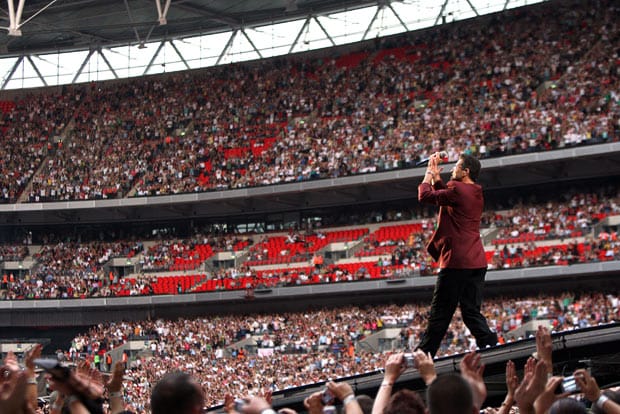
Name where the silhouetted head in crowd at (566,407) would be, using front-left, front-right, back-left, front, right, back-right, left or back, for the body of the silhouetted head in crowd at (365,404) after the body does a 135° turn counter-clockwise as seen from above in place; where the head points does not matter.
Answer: left

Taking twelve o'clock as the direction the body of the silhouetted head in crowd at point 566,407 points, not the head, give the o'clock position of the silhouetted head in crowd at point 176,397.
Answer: the silhouetted head in crowd at point 176,397 is roughly at 8 o'clock from the silhouetted head in crowd at point 566,407.

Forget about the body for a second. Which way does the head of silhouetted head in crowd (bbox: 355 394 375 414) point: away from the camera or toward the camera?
away from the camera

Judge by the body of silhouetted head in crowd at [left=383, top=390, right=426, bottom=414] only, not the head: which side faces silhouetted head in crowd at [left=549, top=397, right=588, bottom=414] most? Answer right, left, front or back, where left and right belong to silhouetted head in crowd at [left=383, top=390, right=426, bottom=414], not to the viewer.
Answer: right

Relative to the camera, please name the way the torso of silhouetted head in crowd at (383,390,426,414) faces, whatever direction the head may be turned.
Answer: away from the camera

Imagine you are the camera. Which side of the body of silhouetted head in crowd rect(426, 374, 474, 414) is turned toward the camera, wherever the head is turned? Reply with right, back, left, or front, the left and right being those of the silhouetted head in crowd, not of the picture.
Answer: back

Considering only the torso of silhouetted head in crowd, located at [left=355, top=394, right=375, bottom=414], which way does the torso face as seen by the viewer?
away from the camera

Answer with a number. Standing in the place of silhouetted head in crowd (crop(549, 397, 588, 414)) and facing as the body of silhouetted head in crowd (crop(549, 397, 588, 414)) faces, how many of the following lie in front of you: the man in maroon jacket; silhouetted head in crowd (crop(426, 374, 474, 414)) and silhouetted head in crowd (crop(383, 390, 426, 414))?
1

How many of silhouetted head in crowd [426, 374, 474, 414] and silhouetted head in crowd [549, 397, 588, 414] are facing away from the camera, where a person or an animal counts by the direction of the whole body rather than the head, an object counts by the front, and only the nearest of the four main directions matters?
2

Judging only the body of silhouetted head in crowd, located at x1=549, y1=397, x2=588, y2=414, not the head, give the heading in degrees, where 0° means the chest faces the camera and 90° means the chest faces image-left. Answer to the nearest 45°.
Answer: approximately 180°

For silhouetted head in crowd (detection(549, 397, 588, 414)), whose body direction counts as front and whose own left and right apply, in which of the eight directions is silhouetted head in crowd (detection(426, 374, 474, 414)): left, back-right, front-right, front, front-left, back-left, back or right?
back-left

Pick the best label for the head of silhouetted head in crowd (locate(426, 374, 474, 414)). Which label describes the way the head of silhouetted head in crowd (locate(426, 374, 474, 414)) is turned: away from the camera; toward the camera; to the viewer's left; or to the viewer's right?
away from the camera
